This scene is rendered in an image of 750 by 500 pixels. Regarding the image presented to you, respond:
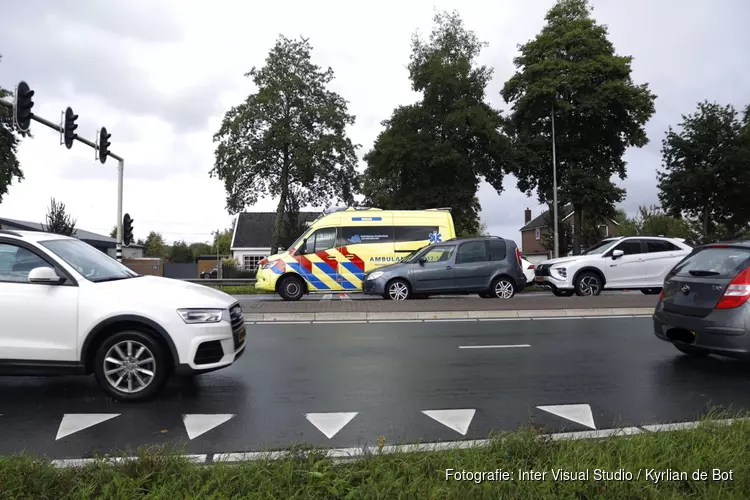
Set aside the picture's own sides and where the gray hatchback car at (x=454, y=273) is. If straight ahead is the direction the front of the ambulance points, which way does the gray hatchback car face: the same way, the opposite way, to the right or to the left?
the same way

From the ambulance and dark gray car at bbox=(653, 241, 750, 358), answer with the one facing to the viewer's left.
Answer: the ambulance

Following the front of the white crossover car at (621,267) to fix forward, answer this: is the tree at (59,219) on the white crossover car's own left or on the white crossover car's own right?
on the white crossover car's own right

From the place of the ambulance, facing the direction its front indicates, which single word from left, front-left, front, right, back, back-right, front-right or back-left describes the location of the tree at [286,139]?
right

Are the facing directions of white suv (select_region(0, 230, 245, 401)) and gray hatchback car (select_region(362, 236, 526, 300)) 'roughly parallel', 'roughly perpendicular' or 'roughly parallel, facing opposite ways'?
roughly parallel, facing opposite ways

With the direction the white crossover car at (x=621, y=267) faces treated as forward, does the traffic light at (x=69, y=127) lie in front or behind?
in front

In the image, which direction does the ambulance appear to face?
to the viewer's left

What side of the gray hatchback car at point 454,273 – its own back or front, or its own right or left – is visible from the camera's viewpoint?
left

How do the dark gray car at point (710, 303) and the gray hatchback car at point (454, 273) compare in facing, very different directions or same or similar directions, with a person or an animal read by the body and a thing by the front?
very different directions

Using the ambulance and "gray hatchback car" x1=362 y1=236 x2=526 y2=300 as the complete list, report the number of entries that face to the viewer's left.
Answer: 2

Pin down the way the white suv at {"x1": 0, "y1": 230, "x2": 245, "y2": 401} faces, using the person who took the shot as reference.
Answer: facing the viewer and to the right of the viewer

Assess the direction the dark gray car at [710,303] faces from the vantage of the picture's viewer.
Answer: facing away from the viewer and to the right of the viewer

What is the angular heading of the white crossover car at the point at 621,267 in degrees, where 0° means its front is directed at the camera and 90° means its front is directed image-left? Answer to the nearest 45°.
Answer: approximately 45°

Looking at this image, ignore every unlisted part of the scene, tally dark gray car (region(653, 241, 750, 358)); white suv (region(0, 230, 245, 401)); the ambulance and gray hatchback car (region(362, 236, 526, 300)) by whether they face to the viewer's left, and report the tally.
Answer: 2

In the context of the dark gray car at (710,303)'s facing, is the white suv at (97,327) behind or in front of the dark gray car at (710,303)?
behind

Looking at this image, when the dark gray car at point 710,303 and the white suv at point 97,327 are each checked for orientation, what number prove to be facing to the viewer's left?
0

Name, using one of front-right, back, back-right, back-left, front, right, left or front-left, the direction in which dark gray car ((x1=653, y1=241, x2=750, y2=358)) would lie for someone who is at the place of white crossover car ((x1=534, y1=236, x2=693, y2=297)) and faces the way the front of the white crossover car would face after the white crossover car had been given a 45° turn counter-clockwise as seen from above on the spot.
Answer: front
